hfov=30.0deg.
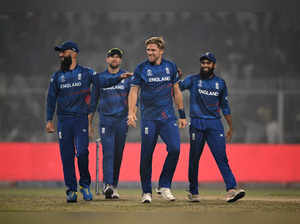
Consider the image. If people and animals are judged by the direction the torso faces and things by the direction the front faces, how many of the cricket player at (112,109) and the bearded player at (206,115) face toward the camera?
2

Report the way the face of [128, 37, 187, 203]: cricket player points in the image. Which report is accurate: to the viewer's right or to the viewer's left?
to the viewer's left

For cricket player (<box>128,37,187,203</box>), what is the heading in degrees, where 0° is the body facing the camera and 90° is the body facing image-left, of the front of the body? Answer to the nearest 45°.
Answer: approximately 0°

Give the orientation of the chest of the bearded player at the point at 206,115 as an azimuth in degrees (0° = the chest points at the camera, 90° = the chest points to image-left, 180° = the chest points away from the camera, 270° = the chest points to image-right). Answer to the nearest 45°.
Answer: approximately 0°

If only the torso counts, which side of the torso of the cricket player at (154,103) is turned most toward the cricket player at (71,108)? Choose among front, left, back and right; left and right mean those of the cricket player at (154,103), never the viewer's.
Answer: right

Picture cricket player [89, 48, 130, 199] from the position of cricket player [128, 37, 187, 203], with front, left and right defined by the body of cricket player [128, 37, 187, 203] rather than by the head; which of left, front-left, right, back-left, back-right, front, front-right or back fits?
back-right

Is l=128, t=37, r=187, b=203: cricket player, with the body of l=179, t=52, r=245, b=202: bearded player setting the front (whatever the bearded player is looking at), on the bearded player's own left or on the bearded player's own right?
on the bearded player's own right

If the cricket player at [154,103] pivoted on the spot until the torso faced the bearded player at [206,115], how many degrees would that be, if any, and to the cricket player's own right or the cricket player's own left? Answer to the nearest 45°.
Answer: approximately 90° to the cricket player's own left

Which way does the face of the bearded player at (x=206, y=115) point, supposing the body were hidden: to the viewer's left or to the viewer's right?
to the viewer's left
